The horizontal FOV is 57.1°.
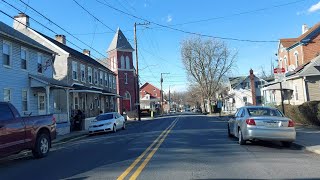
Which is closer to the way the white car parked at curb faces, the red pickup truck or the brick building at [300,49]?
the red pickup truck

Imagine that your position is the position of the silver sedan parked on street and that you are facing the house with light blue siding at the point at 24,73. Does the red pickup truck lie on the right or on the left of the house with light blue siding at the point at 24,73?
left

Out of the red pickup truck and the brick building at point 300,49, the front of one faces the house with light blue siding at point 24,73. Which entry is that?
the brick building

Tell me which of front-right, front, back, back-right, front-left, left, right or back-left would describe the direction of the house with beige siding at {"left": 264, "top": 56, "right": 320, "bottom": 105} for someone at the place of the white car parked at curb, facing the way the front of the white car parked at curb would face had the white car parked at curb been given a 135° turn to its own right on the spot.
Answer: right

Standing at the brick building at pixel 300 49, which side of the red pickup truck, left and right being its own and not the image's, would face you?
back

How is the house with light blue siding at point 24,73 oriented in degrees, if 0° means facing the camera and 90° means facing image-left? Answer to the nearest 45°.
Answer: approximately 315°

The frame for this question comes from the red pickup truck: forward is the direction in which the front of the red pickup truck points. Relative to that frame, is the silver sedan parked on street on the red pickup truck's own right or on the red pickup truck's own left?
on the red pickup truck's own left

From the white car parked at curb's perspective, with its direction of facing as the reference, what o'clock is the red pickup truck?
The red pickup truck is roughly at 11 o'clock from the white car parked at curb.

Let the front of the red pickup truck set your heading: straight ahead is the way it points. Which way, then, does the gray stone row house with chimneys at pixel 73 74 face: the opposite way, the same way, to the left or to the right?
to the left

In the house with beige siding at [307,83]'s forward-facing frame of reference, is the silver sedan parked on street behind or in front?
in front

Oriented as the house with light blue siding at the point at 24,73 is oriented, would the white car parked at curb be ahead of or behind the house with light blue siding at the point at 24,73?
ahead

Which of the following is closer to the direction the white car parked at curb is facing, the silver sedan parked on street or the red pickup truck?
the red pickup truck

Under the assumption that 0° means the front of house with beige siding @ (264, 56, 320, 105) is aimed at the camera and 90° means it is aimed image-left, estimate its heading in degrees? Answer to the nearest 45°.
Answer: approximately 45°

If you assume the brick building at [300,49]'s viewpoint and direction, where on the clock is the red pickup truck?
The red pickup truck is roughly at 11 o'clock from the brick building.

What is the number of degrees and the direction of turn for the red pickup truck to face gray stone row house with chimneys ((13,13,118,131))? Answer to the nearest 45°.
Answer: approximately 135° to its right
